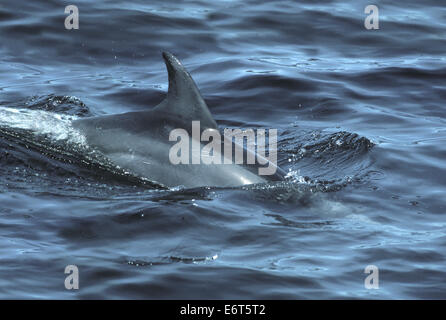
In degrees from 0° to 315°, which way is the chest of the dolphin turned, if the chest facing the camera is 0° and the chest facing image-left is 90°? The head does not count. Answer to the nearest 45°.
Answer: approximately 270°
